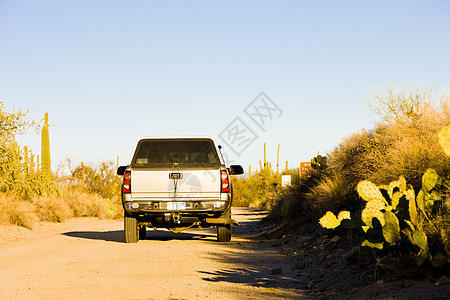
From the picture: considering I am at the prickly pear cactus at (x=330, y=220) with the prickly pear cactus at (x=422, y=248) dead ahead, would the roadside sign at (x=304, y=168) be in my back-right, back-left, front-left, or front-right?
back-left

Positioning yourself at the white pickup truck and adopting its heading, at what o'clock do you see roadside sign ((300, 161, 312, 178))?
The roadside sign is roughly at 1 o'clock from the white pickup truck.

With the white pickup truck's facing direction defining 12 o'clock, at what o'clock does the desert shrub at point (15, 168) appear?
The desert shrub is roughly at 11 o'clock from the white pickup truck.

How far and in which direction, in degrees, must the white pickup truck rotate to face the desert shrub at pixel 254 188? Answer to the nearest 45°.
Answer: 0° — it already faces it

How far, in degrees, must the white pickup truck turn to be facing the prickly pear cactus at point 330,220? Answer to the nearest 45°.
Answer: approximately 135° to its right

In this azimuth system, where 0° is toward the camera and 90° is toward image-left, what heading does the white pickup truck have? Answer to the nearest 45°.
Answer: approximately 180°

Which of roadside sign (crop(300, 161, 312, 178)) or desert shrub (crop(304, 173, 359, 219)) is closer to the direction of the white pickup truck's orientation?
the roadside sign

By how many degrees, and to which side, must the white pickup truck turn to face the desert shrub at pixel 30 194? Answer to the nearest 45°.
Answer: approximately 45° to its left

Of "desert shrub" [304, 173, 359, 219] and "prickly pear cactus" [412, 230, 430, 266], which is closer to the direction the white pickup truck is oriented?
the desert shrub

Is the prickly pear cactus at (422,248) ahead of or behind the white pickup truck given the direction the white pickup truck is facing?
behind

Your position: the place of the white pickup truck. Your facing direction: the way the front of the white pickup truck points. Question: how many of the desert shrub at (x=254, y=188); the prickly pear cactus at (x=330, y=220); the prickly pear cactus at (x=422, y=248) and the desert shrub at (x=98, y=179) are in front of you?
2

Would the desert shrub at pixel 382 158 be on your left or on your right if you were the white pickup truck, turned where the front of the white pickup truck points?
on your right

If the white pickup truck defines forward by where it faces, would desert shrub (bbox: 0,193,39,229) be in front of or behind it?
in front

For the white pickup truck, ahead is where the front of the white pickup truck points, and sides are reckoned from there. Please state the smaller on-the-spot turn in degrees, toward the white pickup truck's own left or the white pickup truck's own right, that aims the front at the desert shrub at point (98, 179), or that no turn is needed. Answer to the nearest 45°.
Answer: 0° — it already faces it

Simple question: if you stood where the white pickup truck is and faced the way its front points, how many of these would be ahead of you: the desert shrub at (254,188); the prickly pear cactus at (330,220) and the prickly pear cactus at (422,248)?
1
